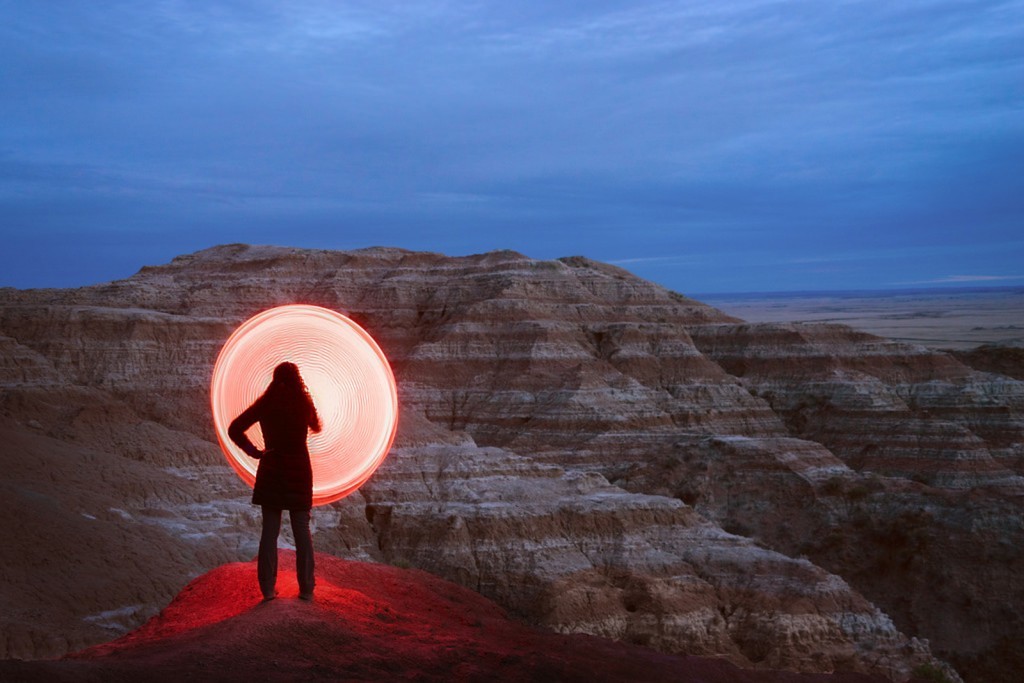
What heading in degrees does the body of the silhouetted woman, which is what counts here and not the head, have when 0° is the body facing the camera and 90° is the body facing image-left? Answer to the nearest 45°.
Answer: approximately 180°

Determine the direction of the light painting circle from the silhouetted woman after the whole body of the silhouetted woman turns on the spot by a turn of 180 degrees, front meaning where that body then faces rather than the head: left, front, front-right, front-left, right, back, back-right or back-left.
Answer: back
